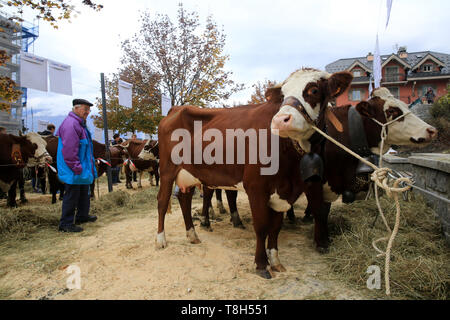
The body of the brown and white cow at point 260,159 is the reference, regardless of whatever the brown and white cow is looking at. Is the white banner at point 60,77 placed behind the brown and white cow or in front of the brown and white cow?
behind

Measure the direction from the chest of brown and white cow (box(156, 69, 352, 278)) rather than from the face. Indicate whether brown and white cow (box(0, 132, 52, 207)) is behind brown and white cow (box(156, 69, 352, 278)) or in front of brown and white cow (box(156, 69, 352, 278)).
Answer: behind

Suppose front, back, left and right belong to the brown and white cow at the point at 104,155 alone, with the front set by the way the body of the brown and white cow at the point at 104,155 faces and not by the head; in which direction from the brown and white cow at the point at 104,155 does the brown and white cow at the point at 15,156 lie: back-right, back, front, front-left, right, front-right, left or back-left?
back-right

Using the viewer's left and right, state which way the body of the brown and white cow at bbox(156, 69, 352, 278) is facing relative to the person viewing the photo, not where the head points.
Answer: facing the viewer and to the right of the viewer

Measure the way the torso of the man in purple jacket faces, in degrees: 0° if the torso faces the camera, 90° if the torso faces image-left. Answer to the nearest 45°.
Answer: approximately 270°

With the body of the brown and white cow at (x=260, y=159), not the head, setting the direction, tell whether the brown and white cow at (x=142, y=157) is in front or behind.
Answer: behind
